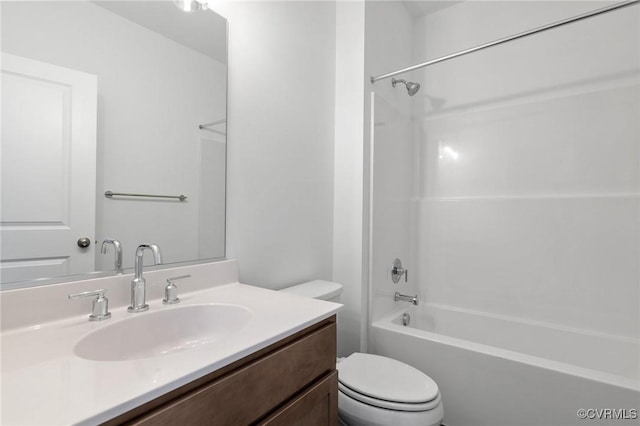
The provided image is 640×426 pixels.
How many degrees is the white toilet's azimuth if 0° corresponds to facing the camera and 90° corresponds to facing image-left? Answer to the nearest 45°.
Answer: approximately 315°

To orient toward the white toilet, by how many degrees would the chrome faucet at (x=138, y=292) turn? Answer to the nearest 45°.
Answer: approximately 45° to its left

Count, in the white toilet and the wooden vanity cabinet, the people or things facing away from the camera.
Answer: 0

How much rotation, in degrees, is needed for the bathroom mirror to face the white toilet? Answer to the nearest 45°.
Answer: approximately 45° to its left

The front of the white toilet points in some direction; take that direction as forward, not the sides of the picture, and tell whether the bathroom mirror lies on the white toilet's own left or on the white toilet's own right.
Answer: on the white toilet's own right
